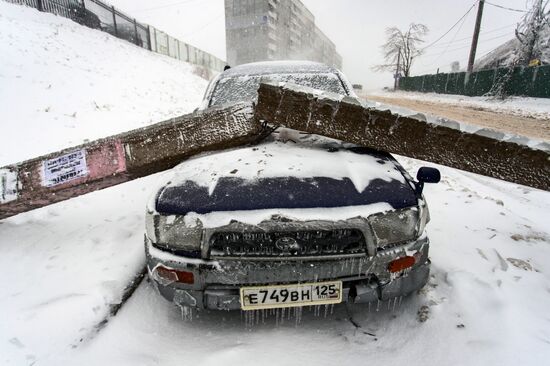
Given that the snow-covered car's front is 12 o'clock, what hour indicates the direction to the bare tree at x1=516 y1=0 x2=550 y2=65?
The bare tree is roughly at 7 o'clock from the snow-covered car.

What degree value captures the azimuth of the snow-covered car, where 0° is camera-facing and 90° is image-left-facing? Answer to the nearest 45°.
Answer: approximately 0°

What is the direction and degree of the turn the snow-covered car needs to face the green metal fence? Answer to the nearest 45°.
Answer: approximately 135° to its left
